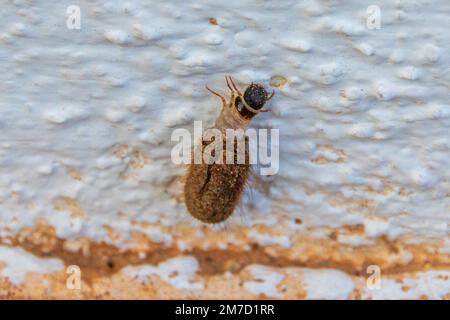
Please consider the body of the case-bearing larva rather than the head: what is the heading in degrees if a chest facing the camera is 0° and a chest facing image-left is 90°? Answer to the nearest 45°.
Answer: approximately 180°
